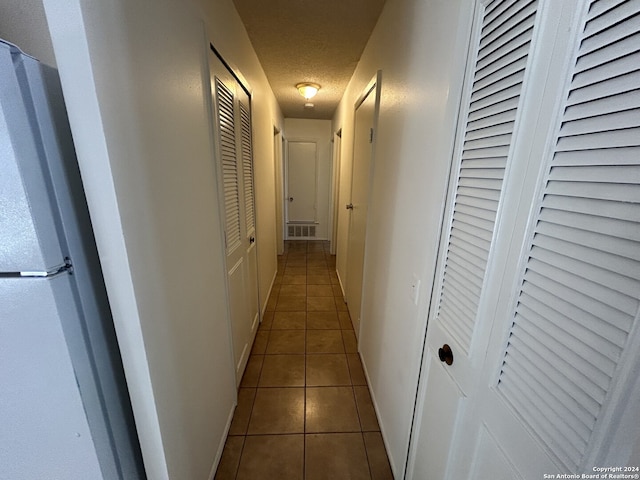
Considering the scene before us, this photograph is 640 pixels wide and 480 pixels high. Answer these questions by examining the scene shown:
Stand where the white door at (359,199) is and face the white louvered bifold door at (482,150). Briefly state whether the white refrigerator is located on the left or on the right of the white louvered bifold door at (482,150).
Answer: right

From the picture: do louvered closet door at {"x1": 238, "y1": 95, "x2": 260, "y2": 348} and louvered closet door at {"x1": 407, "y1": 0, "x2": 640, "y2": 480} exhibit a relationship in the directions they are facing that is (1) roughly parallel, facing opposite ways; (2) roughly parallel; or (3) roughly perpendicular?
roughly parallel, facing opposite ways

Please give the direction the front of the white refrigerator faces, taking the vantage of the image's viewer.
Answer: facing the viewer

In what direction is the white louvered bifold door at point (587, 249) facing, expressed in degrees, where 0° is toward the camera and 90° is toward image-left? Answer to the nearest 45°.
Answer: approximately 45°

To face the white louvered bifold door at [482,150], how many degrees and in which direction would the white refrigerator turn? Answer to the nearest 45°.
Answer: approximately 45° to its left

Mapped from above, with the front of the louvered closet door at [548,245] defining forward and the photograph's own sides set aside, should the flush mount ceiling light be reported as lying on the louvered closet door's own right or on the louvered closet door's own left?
on the louvered closet door's own right

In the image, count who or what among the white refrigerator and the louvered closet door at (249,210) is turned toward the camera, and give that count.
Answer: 1

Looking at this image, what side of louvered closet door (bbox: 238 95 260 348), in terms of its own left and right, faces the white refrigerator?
right

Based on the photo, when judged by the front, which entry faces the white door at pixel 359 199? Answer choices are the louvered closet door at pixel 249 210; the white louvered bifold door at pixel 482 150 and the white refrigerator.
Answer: the louvered closet door

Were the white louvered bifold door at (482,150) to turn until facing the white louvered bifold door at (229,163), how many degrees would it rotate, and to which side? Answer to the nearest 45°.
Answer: approximately 45° to its right

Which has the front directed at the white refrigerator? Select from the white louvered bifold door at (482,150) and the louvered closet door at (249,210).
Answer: the white louvered bifold door

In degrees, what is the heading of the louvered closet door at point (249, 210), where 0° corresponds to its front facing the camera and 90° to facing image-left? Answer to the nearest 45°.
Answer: approximately 270°

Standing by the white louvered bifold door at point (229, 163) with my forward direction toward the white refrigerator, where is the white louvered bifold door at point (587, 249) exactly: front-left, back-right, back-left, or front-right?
front-left

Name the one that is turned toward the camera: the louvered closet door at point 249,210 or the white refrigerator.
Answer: the white refrigerator

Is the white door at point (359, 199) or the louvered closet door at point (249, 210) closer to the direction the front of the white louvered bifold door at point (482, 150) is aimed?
the louvered closet door

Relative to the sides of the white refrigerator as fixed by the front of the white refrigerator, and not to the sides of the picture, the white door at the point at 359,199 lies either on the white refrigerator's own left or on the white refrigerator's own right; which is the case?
on the white refrigerator's own left
